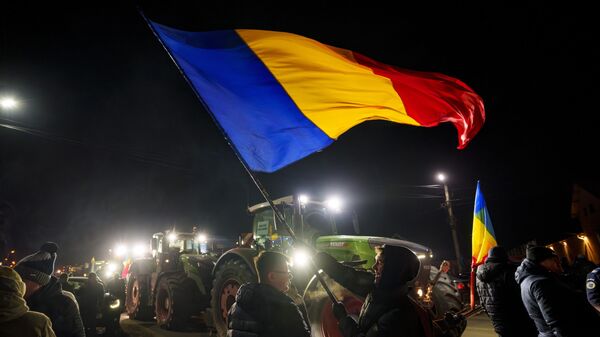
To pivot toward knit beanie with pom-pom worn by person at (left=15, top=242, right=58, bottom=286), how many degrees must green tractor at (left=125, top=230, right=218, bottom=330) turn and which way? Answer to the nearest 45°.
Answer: approximately 45° to its right

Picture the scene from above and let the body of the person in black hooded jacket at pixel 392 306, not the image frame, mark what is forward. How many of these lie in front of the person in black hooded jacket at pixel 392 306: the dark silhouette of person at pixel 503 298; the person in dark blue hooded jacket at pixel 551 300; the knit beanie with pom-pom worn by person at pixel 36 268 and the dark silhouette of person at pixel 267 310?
2

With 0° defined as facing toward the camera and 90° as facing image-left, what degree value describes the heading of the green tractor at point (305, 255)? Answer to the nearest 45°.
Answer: approximately 315°

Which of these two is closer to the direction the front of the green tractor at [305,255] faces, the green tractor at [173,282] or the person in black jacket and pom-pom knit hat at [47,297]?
the person in black jacket and pom-pom knit hat

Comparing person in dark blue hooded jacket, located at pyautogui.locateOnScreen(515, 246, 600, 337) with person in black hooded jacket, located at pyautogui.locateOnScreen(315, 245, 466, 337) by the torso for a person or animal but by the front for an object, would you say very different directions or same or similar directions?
very different directions

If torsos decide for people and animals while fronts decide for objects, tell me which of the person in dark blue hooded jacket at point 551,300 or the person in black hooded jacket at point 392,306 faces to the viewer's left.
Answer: the person in black hooded jacket at point 392,306

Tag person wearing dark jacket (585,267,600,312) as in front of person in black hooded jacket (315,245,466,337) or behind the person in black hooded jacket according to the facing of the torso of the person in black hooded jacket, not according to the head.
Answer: behind

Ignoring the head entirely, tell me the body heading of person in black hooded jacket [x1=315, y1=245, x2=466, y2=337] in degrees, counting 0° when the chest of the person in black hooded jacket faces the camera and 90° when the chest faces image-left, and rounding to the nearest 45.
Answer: approximately 90°

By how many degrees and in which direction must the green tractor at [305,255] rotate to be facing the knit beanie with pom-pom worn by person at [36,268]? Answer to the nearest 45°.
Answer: approximately 90° to its right
